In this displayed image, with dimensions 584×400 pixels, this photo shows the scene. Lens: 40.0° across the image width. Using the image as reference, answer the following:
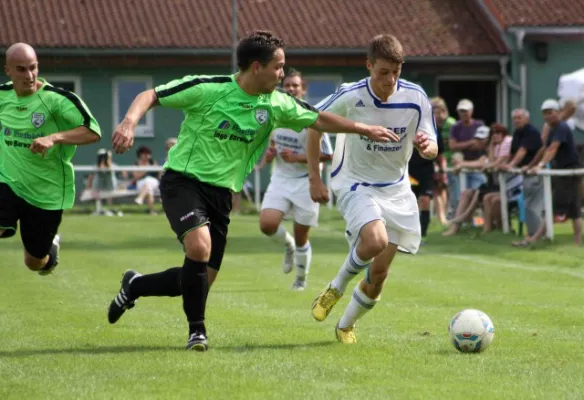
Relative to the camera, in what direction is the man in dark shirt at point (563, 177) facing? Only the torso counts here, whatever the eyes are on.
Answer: to the viewer's left

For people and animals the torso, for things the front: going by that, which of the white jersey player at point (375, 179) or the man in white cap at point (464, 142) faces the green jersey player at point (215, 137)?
the man in white cap

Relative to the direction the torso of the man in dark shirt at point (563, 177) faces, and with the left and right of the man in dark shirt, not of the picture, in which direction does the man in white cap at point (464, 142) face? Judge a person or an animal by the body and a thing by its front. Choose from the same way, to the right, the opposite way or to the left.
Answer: to the left

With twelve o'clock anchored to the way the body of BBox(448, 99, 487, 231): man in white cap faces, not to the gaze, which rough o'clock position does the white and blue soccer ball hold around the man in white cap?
The white and blue soccer ball is roughly at 12 o'clock from the man in white cap.

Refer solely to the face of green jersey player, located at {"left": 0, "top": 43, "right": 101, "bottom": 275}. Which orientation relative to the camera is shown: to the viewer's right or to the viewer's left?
to the viewer's right

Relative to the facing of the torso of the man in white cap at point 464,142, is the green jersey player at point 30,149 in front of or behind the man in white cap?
in front

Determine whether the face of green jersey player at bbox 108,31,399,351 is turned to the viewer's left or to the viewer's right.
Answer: to the viewer's right

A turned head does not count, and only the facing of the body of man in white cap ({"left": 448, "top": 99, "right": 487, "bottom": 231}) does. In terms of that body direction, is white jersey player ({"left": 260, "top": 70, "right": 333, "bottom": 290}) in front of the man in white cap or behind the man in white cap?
in front

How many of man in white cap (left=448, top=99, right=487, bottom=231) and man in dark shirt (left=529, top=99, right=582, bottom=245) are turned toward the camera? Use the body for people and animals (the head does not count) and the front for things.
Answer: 1

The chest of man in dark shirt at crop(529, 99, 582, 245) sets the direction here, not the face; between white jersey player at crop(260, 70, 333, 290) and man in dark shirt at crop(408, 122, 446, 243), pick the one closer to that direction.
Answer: the man in dark shirt
